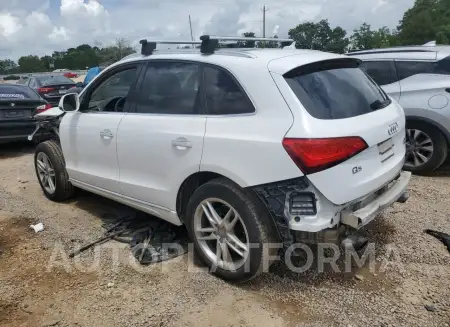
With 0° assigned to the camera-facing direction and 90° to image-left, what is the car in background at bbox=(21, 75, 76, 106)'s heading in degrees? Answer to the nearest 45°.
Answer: approximately 135°

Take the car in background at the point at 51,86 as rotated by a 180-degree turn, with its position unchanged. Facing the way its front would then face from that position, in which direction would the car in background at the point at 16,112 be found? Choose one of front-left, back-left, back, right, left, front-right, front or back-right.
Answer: front-right
